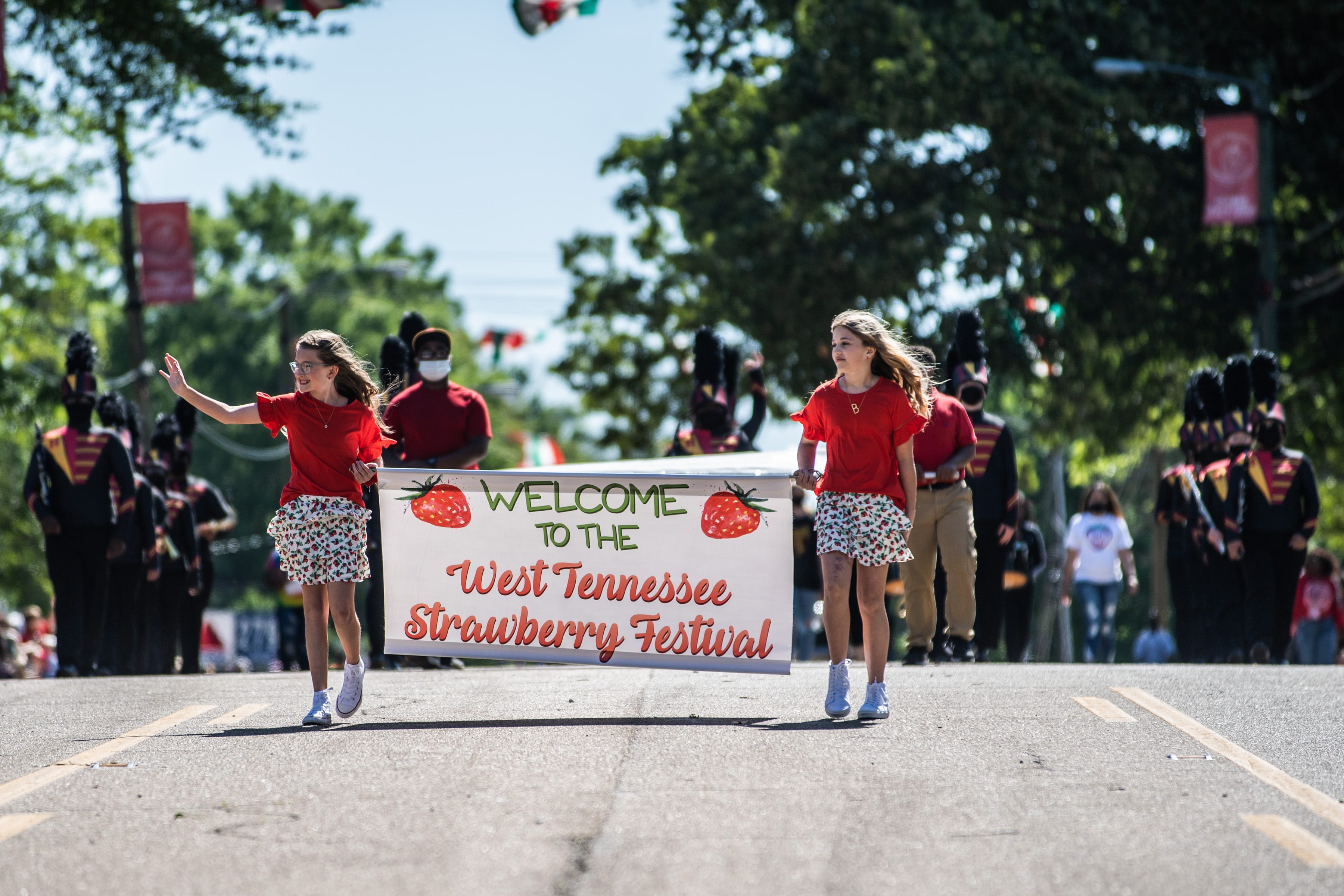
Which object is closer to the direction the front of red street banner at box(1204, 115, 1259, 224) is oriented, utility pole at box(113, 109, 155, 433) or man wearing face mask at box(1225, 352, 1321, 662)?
the man wearing face mask

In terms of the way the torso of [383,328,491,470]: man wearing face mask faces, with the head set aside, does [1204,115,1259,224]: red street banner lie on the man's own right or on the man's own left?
on the man's own left

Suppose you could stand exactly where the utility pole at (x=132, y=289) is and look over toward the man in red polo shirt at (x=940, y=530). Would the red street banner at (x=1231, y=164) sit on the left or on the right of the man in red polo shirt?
left

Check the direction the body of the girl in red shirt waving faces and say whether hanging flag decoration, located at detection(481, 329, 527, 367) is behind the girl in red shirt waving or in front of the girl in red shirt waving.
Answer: behind
